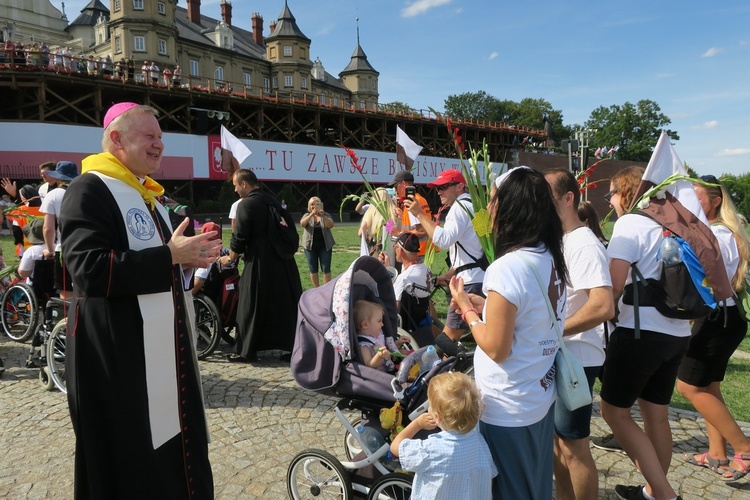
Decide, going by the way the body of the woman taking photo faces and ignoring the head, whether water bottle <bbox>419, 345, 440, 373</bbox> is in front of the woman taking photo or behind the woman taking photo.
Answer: in front

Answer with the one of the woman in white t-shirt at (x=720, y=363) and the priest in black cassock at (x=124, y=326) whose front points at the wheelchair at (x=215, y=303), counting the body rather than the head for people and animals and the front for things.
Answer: the woman in white t-shirt

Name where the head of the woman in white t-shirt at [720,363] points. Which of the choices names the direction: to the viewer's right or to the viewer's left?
to the viewer's left

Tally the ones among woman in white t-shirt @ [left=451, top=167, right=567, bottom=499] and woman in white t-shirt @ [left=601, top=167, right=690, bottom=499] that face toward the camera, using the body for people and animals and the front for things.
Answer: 0

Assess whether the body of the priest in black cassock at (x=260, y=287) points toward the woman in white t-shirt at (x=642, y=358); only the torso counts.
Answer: no

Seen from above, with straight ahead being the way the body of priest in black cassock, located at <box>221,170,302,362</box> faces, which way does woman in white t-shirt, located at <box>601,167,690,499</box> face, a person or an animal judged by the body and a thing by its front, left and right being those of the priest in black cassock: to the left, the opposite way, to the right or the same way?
the same way

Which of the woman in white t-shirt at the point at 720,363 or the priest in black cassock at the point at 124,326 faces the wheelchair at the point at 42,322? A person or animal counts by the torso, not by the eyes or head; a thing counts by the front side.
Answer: the woman in white t-shirt

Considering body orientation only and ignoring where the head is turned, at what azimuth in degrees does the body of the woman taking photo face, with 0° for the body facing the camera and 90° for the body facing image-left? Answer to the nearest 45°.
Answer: approximately 0°

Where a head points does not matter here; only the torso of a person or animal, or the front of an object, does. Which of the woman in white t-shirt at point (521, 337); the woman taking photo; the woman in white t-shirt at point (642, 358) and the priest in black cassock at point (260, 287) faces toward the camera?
the woman taking photo

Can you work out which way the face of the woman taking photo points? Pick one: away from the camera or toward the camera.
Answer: toward the camera

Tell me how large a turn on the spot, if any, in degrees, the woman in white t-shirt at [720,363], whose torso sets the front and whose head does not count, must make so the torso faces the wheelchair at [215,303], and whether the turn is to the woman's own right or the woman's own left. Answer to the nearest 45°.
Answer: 0° — they already face it

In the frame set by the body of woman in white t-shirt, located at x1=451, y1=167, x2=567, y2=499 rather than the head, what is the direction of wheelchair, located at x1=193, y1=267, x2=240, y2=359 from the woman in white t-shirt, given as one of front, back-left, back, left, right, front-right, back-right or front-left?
front

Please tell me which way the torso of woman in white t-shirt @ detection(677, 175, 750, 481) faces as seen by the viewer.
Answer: to the viewer's left

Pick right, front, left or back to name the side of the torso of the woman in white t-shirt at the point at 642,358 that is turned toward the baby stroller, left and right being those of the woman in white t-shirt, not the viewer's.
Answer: front

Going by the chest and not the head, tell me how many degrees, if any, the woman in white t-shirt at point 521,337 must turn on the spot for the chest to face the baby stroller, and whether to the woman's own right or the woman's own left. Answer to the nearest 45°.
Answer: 0° — they already face it

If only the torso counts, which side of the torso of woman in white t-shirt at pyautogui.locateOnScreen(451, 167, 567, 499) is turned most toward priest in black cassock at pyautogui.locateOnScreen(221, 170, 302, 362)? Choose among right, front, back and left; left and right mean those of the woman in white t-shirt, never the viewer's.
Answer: front

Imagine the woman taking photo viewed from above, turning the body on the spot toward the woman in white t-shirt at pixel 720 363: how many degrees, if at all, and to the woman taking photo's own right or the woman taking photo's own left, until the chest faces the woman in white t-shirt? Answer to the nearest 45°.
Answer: approximately 45° to the woman taking photo's own left

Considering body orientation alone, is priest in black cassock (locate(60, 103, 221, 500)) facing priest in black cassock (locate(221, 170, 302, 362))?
no

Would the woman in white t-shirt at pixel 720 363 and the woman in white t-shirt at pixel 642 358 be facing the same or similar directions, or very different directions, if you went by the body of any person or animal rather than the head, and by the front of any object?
same or similar directions
